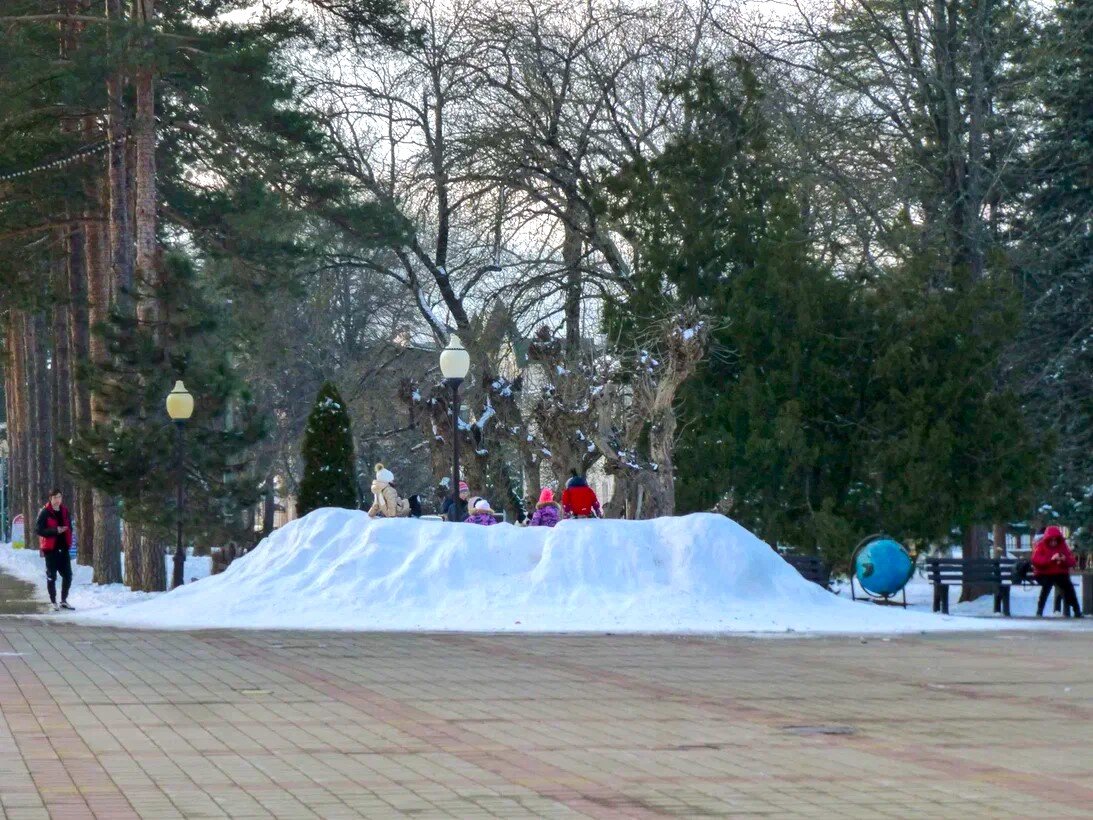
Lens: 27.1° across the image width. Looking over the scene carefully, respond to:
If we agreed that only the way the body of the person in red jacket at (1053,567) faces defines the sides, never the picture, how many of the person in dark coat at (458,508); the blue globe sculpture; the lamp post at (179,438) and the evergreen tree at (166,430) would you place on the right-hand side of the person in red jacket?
4

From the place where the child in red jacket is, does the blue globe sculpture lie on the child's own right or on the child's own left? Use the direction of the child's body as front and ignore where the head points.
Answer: on the child's own right

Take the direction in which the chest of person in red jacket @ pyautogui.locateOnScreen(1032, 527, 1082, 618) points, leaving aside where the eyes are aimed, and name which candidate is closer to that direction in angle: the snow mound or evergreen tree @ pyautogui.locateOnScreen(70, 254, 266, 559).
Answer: the snow mound

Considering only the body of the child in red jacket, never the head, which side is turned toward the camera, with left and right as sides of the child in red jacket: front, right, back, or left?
back

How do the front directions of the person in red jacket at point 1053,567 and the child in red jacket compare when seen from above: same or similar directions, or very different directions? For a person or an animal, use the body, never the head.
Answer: very different directions

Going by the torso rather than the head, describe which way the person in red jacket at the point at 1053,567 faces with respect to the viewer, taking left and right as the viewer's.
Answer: facing the viewer

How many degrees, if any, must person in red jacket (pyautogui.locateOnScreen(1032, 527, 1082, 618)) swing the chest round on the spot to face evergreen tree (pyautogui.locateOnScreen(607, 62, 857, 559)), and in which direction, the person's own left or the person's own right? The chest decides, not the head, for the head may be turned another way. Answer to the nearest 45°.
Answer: approximately 135° to the person's own right

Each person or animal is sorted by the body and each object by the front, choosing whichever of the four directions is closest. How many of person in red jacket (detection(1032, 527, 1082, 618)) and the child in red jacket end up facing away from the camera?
1

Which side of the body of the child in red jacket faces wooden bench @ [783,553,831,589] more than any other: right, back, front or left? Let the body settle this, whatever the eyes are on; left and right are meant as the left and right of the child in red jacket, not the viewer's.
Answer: right

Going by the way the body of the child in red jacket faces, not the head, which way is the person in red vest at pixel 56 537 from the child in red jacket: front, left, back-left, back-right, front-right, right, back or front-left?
left

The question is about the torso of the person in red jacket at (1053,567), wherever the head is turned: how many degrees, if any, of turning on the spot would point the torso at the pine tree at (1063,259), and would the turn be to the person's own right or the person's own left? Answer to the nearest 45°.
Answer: approximately 180°

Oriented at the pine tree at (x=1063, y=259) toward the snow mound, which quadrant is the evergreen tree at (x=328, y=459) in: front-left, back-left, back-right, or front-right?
front-right
